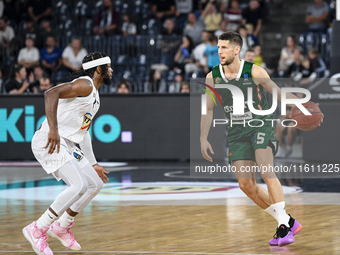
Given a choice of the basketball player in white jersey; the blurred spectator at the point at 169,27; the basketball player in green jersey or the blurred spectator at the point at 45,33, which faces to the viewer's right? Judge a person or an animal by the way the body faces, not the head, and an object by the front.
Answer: the basketball player in white jersey

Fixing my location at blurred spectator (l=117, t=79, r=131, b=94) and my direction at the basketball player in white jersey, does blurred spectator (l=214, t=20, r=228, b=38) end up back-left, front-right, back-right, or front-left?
back-left

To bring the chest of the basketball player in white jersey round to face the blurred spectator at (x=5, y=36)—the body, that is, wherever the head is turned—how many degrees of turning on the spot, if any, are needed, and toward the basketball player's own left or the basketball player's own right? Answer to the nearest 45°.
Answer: approximately 90° to the basketball player's own left

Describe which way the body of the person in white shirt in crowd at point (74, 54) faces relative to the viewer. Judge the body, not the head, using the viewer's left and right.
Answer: facing the viewer

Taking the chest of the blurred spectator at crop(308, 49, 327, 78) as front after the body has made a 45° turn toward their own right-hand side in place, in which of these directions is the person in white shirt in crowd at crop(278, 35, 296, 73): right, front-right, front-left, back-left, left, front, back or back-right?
front-right

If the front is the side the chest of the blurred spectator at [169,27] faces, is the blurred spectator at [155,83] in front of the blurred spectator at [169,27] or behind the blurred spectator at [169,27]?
in front

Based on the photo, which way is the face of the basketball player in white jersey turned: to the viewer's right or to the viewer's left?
to the viewer's right

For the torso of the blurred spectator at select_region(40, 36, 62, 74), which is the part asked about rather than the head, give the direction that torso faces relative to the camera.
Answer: toward the camera

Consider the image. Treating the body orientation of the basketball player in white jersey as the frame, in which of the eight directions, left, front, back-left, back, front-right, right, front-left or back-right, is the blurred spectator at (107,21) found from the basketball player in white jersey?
left

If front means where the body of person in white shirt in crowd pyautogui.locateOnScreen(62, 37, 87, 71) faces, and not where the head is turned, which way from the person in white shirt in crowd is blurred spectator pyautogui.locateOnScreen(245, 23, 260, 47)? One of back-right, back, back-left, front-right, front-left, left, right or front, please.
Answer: left

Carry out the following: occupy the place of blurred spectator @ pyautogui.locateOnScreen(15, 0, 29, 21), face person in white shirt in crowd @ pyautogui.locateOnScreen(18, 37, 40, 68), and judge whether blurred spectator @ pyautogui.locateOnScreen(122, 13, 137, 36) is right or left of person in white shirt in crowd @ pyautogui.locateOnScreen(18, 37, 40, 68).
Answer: left
